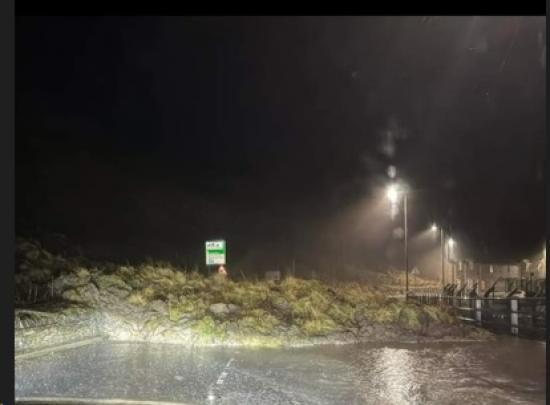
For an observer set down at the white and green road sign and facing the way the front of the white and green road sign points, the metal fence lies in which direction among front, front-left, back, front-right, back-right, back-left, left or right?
left

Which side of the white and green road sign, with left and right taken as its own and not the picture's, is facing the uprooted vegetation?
front

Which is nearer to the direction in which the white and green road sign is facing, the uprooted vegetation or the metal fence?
the uprooted vegetation

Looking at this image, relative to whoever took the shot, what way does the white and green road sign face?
facing the viewer
